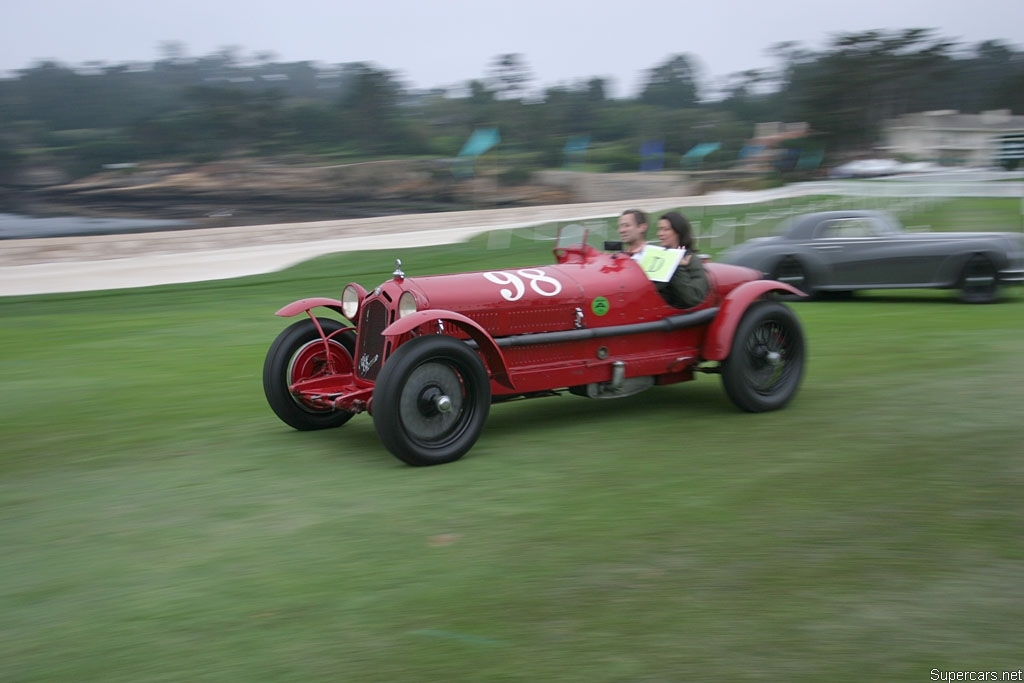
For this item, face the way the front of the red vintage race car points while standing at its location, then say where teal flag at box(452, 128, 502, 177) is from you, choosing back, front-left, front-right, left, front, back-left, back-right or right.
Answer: back-right

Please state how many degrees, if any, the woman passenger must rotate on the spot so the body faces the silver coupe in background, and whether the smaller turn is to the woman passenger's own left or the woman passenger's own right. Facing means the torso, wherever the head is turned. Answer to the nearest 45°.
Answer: approximately 90° to the woman passenger's own right

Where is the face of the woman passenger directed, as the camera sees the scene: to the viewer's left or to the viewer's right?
to the viewer's left

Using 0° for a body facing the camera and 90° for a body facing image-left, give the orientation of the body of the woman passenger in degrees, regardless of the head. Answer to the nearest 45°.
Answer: approximately 90°

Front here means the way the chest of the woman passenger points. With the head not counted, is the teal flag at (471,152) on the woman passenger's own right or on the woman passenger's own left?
on the woman passenger's own right

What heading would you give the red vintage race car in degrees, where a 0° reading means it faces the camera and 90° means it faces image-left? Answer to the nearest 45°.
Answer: approximately 45°
